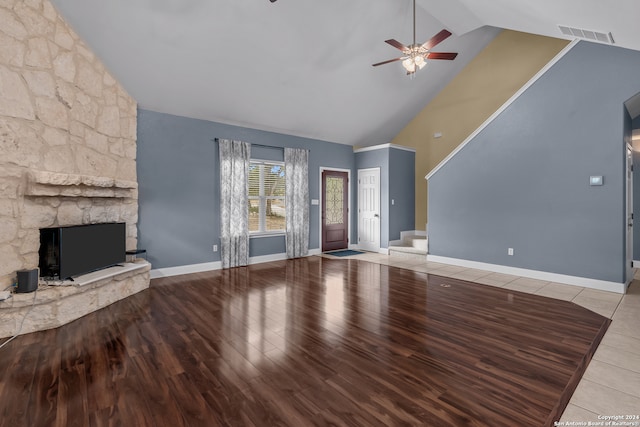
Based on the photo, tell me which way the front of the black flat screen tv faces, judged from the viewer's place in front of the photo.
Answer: facing the viewer and to the right of the viewer

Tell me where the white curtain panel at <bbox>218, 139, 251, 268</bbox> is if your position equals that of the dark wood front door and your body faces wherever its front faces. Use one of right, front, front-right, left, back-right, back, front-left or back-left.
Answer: right

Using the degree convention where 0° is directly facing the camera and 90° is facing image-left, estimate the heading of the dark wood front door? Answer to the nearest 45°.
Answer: approximately 315°

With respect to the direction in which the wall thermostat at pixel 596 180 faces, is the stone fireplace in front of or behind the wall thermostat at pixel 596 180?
in front

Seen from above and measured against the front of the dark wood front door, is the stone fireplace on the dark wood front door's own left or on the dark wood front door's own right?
on the dark wood front door's own right

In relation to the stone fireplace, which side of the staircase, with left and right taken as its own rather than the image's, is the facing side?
front

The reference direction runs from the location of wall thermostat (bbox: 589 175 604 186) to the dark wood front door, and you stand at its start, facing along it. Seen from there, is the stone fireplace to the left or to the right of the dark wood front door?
left

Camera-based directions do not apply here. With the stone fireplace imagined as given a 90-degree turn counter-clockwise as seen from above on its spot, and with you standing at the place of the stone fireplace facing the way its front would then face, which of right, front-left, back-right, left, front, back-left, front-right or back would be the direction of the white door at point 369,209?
front-right

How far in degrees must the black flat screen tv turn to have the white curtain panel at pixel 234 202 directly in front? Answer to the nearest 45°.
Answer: approximately 90° to its left

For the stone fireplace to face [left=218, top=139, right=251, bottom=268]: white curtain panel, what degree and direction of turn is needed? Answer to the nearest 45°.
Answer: approximately 45° to its left

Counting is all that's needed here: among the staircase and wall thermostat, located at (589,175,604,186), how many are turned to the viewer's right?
0

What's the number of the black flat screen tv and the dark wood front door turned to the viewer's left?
0

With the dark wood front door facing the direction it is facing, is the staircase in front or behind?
in front
